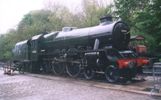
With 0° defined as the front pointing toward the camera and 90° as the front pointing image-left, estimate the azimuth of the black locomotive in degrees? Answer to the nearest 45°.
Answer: approximately 315°
